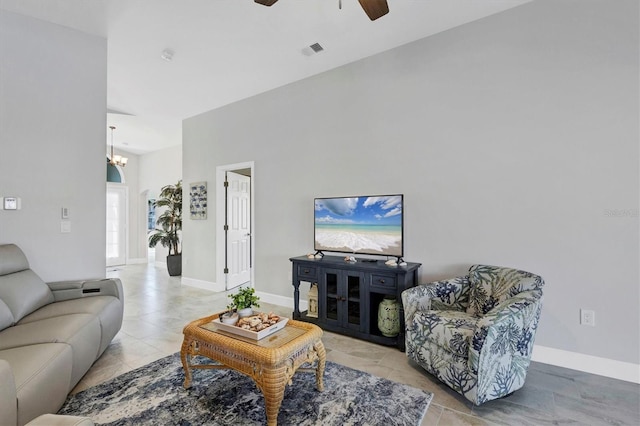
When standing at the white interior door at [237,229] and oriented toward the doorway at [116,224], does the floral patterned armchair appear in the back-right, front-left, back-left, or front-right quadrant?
back-left

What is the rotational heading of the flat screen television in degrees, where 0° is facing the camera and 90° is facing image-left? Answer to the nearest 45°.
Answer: approximately 45°

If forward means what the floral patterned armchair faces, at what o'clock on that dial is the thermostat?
The thermostat is roughly at 1 o'clock from the floral patterned armchair.

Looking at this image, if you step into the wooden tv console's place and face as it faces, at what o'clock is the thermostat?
The thermostat is roughly at 1 o'clock from the wooden tv console.

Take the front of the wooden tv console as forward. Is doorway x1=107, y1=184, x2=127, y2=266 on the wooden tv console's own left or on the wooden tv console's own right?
on the wooden tv console's own right

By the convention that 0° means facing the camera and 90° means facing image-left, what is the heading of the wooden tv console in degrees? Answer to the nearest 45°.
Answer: approximately 45°

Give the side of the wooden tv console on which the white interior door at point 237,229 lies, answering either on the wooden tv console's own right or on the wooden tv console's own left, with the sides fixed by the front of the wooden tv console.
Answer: on the wooden tv console's own right

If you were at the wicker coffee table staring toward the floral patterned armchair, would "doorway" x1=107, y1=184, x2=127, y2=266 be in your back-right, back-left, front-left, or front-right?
back-left

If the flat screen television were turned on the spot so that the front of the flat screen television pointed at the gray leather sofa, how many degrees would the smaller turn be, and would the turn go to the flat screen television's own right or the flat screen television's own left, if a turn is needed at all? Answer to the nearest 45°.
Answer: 0° — it already faces it

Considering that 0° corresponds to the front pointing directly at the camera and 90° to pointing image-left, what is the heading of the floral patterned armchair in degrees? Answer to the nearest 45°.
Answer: approximately 45°

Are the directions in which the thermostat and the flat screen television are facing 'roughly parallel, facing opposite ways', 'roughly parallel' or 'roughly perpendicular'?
roughly perpendicular

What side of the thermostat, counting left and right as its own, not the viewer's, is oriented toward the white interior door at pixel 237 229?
left
